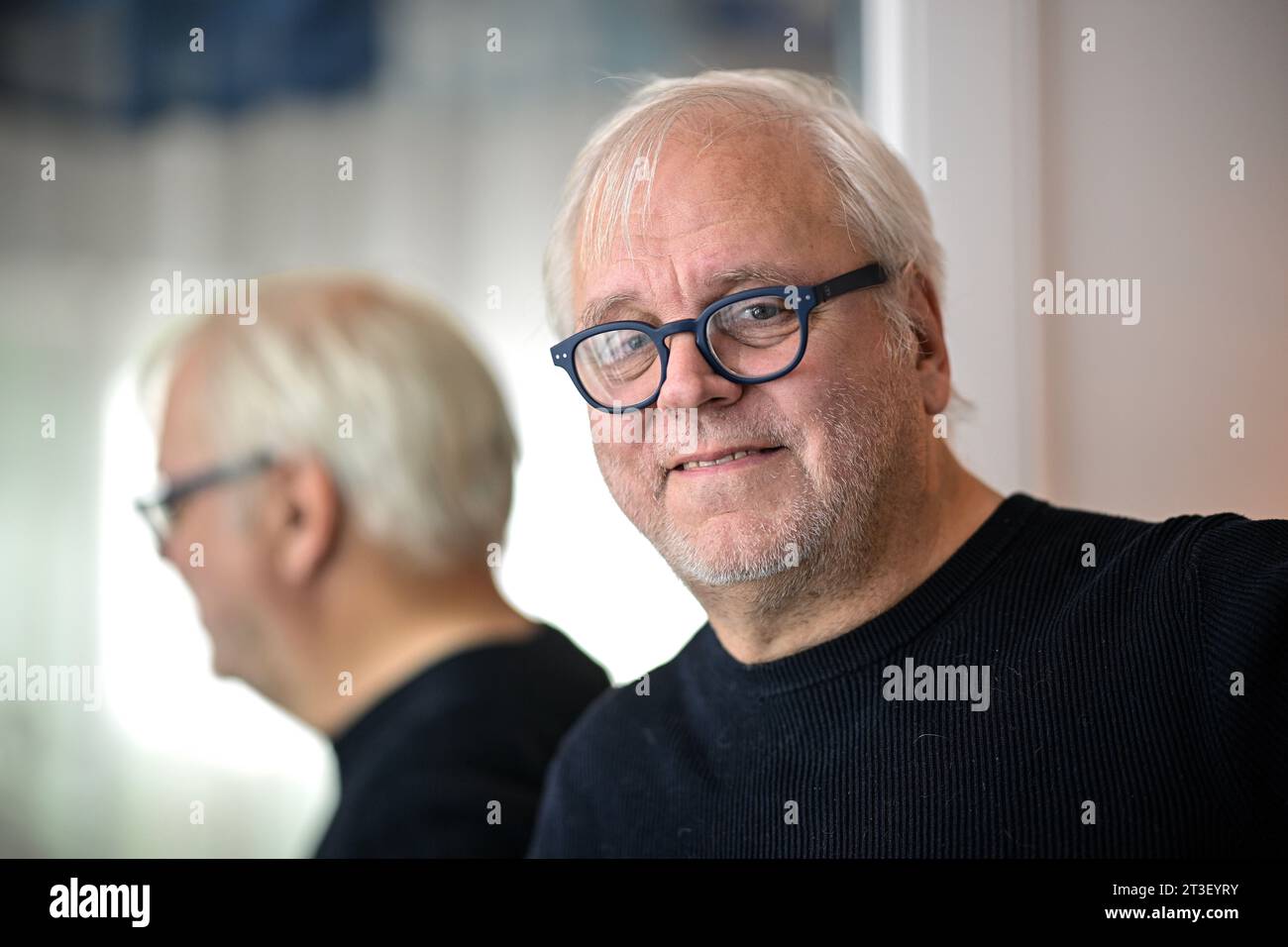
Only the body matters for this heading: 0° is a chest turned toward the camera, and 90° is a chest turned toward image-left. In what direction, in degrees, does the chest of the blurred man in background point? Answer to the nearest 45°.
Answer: approximately 135°

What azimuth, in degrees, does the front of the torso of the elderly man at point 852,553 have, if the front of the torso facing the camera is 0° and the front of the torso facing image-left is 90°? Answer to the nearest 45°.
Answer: approximately 45°
